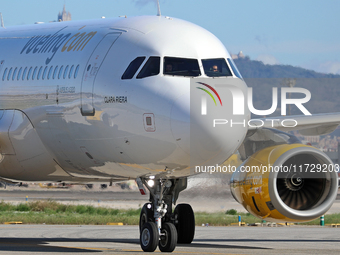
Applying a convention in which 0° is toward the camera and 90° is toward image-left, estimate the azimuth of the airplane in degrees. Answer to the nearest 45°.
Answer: approximately 315°
